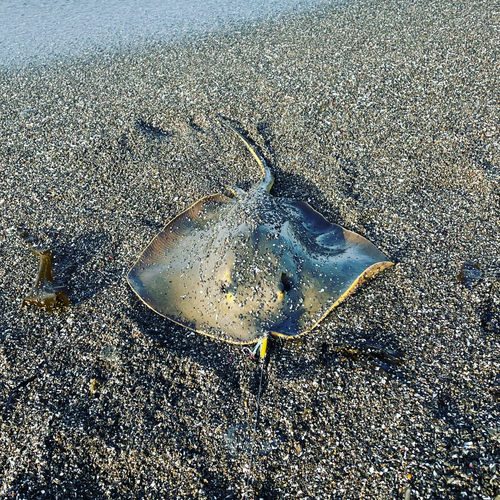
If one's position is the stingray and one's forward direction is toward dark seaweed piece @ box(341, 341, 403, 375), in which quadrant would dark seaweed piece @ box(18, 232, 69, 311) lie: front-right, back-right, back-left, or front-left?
back-right

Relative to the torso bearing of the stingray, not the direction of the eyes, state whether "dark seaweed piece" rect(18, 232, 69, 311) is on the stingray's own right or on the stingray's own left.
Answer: on the stingray's own right

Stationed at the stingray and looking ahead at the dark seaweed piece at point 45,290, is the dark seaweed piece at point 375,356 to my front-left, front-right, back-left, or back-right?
back-left

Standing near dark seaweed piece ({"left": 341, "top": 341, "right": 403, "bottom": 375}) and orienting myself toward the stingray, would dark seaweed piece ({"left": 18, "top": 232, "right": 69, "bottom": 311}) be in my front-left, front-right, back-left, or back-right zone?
front-left

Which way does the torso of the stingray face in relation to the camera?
toward the camera

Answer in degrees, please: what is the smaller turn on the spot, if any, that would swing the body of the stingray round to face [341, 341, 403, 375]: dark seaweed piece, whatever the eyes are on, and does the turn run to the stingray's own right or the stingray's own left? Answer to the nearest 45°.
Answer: approximately 45° to the stingray's own left
